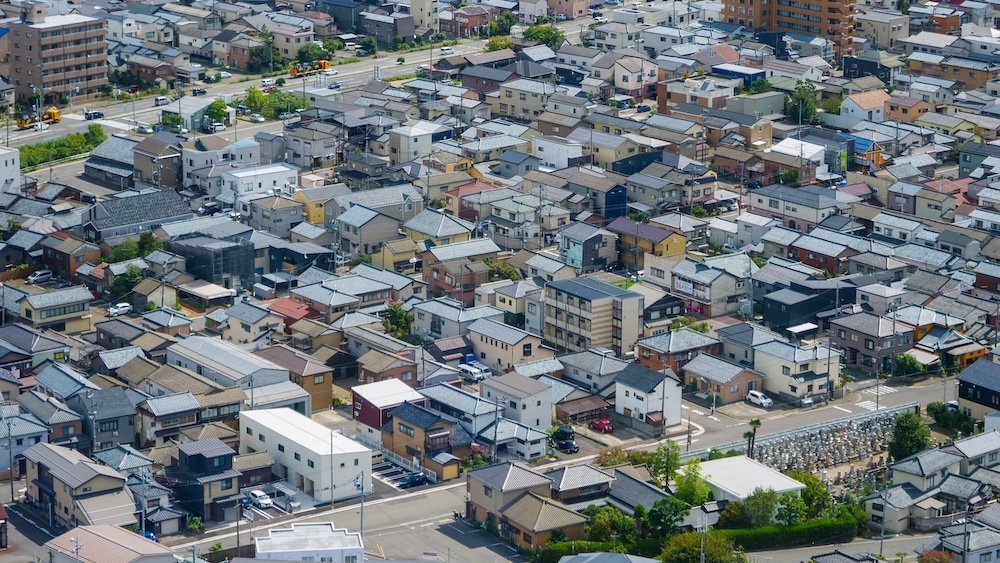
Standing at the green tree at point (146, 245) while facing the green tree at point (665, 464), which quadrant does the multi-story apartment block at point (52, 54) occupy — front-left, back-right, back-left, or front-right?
back-left

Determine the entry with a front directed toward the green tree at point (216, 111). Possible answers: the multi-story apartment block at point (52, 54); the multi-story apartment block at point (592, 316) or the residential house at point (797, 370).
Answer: the multi-story apartment block at point (52, 54)

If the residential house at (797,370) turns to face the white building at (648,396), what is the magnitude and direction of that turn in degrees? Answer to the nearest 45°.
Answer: approximately 90° to its right

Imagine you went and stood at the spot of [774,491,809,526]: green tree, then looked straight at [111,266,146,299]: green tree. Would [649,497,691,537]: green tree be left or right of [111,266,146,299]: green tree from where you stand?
left

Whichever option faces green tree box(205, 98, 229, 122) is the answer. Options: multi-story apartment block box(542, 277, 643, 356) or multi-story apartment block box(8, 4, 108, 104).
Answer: multi-story apartment block box(8, 4, 108, 104)

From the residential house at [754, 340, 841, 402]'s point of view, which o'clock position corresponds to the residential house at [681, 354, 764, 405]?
the residential house at [681, 354, 764, 405] is roughly at 4 o'clock from the residential house at [754, 340, 841, 402].

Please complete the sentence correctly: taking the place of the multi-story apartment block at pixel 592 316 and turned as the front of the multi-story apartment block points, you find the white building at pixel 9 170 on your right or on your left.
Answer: on your right

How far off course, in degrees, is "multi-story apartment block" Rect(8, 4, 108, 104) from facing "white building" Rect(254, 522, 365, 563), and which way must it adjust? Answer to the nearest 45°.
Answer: approximately 45° to its right

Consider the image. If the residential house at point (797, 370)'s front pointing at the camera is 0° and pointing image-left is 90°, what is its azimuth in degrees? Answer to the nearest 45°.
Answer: approximately 315°

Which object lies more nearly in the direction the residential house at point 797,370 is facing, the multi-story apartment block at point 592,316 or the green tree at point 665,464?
the green tree

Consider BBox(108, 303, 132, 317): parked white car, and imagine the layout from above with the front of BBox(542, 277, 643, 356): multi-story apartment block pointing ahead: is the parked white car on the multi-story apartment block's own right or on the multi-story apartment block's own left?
on the multi-story apartment block's own right

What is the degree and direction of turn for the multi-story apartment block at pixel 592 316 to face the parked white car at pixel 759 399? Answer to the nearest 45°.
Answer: approximately 90° to its left
